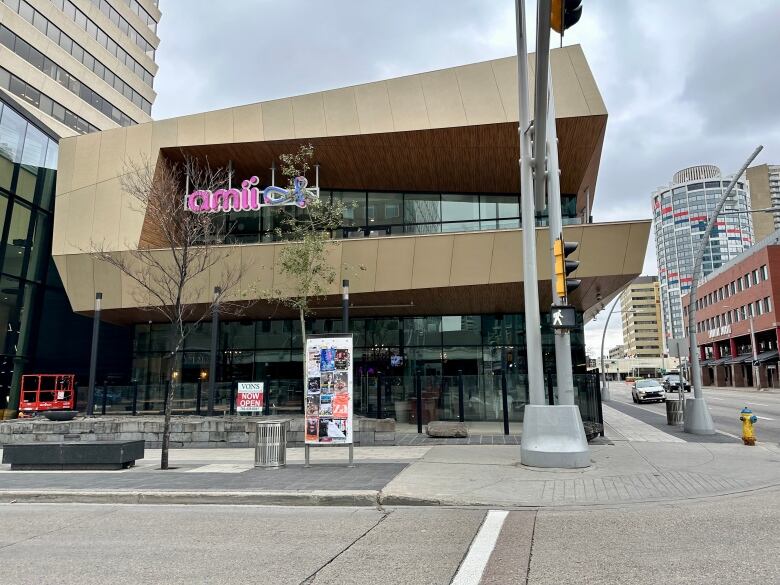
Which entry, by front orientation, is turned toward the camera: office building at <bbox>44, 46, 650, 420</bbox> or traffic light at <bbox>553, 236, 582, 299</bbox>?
the office building

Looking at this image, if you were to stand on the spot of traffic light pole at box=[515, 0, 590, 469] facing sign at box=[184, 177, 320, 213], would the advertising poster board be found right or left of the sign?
left

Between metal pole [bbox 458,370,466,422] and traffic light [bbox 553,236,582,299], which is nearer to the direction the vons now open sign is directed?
the traffic light

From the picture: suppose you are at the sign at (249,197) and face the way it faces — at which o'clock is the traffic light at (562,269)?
The traffic light is roughly at 11 o'clock from the sign.

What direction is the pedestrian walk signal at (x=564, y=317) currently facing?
toward the camera

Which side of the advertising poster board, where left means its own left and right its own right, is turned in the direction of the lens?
front

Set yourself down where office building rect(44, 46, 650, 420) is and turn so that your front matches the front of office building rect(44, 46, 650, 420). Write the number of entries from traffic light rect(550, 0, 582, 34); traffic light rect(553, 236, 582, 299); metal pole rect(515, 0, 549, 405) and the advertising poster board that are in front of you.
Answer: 4

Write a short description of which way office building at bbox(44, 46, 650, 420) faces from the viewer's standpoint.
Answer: facing the viewer

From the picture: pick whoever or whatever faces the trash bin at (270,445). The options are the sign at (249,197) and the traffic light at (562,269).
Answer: the sign

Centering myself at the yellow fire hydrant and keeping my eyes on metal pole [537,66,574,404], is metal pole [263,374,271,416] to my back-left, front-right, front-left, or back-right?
front-right
